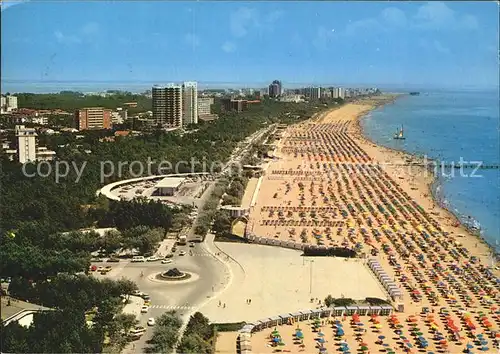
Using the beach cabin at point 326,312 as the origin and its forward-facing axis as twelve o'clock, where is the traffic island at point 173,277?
The traffic island is roughly at 4 o'clock from the beach cabin.

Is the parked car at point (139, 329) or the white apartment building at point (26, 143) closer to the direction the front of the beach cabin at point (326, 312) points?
the parked car

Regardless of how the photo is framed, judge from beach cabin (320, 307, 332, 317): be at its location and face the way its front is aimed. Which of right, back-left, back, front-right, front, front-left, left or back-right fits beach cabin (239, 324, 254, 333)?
front-right

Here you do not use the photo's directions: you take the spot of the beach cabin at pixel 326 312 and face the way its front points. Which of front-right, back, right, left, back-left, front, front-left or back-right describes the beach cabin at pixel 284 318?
front-right

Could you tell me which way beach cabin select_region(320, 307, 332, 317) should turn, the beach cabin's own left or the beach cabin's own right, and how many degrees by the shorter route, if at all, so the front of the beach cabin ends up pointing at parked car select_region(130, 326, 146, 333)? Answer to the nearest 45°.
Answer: approximately 45° to the beach cabin's own right

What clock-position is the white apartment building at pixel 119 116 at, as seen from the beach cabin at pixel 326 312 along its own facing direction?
The white apartment building is roughly at 5 o'clock from the beach cabin.

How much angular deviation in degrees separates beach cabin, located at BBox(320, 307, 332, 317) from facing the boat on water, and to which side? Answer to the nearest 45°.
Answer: approximately 180°
